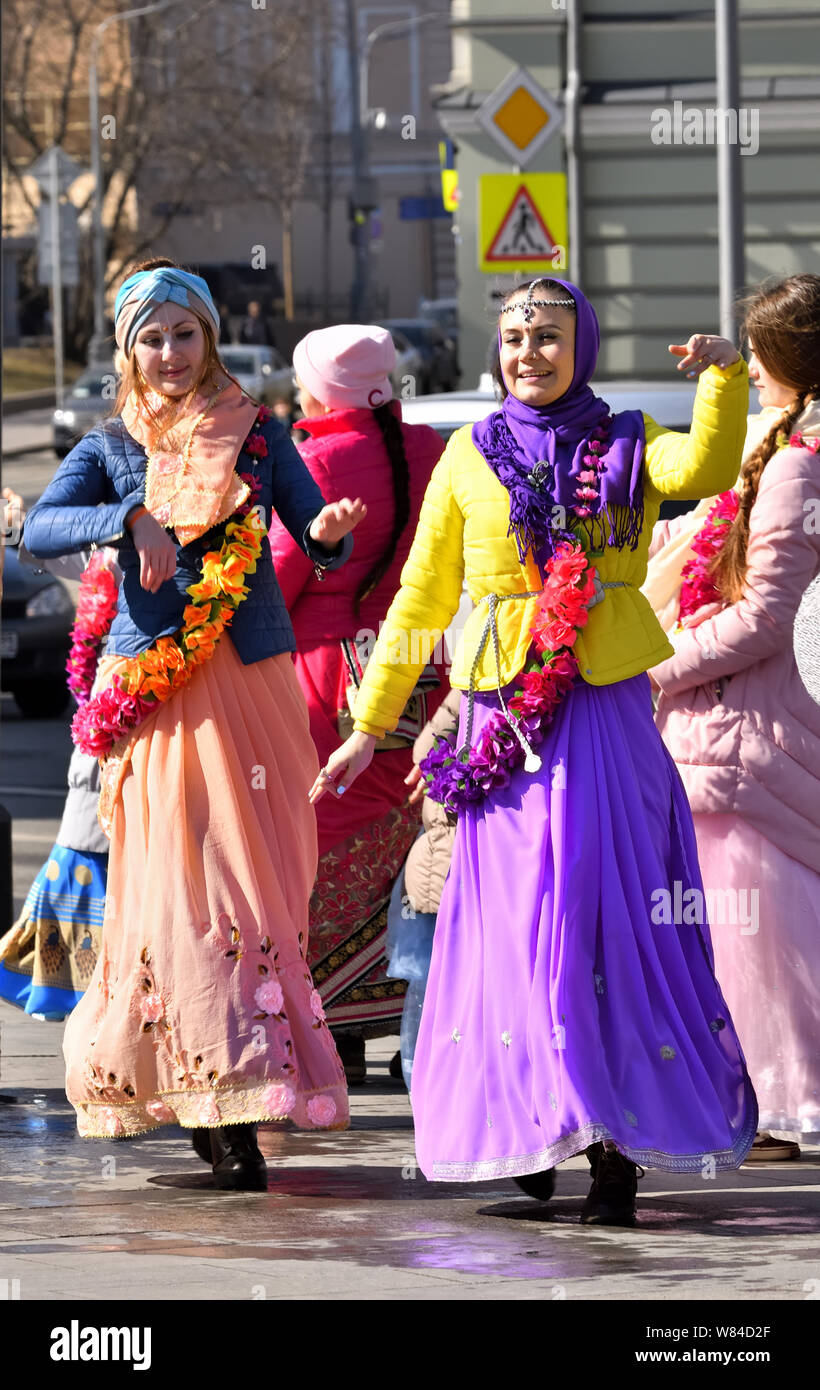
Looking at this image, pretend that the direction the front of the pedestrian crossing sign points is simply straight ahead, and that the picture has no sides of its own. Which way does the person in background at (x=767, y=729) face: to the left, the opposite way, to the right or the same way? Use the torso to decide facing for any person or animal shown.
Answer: to the right

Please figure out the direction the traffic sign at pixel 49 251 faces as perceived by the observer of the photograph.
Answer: facing away from the viewer

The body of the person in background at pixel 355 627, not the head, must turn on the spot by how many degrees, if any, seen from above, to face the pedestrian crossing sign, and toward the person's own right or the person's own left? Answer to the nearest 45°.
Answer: approximately 45° to the person's own right

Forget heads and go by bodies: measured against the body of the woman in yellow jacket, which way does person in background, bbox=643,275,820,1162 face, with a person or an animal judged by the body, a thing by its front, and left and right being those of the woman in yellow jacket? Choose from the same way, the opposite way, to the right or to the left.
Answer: to the right

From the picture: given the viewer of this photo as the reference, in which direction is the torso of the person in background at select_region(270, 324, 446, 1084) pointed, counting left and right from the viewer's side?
facing away from the viewer and to the left of the viewer

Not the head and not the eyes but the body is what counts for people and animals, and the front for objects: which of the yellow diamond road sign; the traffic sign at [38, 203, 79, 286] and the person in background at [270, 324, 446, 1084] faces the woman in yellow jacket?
the yellow diamond road sign

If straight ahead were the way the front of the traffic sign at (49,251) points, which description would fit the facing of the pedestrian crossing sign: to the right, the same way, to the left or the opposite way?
the opposite way

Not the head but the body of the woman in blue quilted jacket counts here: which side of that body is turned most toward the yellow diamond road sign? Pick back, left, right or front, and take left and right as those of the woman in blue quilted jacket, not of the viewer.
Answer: back

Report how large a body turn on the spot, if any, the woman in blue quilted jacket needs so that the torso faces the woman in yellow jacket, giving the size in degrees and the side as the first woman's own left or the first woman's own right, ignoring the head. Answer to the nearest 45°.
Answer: approximately 45° to the first woman's own left

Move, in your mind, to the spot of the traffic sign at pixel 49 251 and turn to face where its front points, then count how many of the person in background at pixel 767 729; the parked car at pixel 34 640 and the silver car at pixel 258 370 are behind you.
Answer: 2

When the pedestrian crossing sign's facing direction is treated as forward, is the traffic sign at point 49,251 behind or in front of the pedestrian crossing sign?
behind
